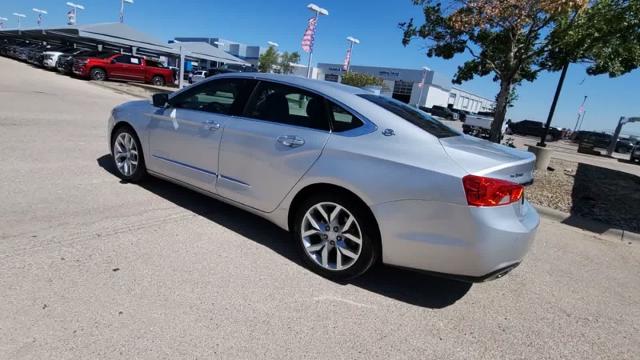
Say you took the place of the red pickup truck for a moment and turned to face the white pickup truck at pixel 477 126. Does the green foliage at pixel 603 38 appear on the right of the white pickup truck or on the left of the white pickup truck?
right

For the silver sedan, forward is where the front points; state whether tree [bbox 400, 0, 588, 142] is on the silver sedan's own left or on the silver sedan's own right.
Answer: on the silver sedan's own right

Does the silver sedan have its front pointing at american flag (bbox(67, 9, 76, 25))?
yes

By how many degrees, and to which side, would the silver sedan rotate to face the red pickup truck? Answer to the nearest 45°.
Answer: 0° — it already faces it

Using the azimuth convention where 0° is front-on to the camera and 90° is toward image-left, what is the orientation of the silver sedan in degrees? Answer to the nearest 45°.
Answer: approximately 135°

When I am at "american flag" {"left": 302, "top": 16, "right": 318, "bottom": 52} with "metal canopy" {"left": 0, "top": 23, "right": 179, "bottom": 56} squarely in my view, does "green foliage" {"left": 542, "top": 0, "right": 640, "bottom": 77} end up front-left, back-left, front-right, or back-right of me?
back-left

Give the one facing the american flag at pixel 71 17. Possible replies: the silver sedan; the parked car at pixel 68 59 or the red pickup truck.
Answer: the silver sedan
